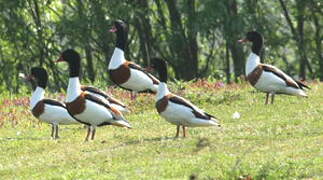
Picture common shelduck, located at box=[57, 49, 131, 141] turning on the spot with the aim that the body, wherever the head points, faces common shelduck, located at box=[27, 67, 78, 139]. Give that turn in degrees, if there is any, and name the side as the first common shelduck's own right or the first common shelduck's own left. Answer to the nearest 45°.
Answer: approximately 45° to the first common shelduck's own right

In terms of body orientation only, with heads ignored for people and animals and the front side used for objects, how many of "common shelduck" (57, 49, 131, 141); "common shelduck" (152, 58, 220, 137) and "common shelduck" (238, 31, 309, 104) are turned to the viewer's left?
3

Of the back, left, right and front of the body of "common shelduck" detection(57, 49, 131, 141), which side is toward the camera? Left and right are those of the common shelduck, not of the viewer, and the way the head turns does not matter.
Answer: left

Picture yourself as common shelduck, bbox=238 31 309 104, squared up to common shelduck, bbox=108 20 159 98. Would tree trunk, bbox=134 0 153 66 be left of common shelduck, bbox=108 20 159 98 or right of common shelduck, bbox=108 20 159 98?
right

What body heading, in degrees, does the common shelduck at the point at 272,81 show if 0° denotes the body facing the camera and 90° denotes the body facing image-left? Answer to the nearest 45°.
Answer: approximately 90°

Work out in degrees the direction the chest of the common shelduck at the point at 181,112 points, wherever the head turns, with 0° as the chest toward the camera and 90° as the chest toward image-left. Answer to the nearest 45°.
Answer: approximately 90°

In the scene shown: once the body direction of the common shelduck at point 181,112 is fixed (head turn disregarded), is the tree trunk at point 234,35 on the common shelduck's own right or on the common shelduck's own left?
on the common shelduck's own right

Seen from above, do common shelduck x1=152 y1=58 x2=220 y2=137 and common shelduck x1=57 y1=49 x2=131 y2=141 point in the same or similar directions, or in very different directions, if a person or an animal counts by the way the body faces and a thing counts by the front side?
same or similar directions

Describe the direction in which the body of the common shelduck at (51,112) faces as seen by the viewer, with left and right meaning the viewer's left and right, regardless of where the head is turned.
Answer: facing to the left of the viewer
